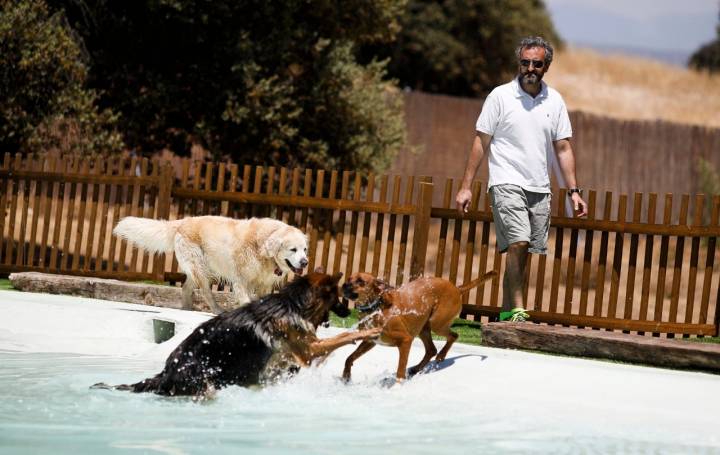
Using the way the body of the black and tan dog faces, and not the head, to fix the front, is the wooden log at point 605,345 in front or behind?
in front

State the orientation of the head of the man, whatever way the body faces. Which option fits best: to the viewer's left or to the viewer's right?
to the viewer's left

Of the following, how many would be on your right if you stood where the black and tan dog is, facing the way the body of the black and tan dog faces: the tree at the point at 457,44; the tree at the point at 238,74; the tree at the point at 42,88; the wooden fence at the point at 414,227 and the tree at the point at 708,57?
0

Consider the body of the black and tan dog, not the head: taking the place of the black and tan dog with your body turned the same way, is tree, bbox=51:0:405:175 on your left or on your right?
on your left

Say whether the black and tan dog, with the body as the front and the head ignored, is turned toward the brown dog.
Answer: yes

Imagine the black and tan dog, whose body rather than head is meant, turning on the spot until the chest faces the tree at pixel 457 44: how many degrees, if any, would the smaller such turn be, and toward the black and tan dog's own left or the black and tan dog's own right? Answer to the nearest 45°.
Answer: approximately 90° to the black and tan dog's own left

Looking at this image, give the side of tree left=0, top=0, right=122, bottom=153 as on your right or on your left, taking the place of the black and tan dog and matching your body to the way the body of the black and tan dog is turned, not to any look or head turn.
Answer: on your left

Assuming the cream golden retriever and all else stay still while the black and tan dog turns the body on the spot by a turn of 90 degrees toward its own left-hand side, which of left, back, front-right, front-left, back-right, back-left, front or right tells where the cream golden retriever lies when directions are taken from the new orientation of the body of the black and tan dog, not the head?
front

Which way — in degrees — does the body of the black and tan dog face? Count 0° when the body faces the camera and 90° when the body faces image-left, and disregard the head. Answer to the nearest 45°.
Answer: approximately 270°
